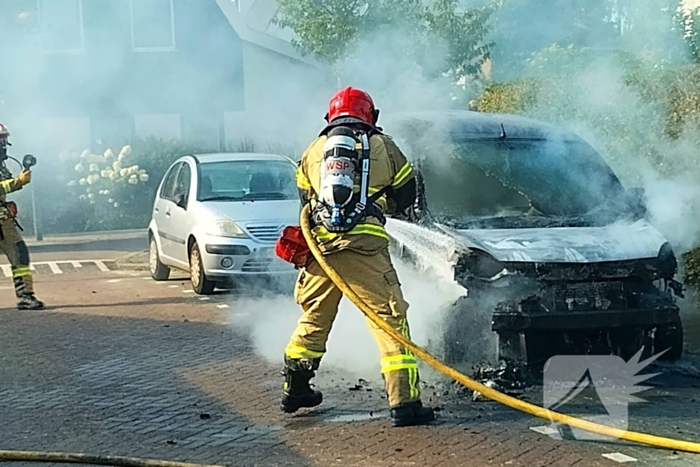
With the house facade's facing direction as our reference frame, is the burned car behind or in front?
in front

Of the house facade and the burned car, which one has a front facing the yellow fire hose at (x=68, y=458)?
the house facade

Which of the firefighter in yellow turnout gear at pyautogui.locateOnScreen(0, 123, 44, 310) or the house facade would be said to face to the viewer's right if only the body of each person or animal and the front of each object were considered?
the firefighter in yellow turnout gear

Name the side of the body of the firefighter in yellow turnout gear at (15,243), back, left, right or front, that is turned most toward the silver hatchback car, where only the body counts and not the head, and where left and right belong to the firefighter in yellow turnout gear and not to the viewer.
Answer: front

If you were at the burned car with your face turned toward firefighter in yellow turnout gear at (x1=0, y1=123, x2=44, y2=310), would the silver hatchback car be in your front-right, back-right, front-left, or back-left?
front-right

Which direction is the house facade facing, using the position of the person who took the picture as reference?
facing the viewer

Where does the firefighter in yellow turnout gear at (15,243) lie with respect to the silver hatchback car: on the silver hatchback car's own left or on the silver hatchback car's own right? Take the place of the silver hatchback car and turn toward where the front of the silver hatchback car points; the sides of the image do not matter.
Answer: on the silver hatchback car's own right

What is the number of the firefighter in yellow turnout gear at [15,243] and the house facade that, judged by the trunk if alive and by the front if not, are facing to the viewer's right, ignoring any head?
1

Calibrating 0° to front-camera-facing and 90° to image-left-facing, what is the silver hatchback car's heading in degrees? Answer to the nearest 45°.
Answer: approximately 315°

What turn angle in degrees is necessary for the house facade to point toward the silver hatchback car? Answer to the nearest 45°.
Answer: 0° — it already faces it

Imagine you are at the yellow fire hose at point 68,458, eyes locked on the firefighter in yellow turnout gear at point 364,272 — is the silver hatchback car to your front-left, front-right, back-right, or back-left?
front-left

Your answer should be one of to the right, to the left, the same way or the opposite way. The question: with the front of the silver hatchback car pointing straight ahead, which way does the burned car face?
the same way

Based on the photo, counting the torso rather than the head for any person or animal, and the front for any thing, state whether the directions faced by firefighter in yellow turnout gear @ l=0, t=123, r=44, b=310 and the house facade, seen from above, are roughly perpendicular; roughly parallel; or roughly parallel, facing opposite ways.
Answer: roughly perpendicular

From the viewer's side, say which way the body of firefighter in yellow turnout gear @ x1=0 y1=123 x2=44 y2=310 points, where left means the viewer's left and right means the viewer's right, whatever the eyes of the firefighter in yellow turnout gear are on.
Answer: facing to the right of the viewer
